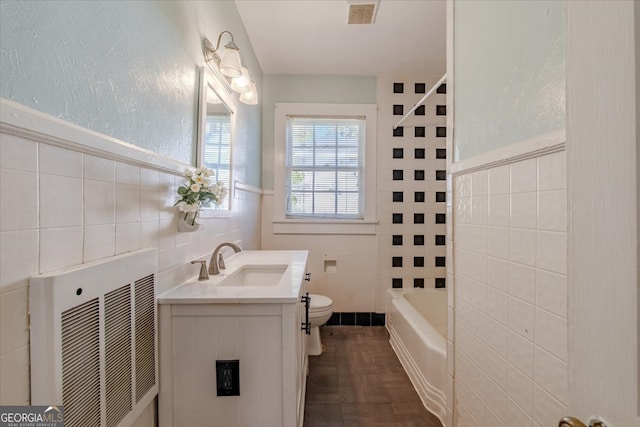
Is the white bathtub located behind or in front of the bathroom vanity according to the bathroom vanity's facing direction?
in front

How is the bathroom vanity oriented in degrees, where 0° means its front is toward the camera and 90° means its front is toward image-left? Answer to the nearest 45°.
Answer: approximately 270°
